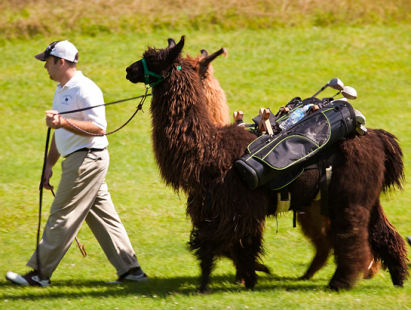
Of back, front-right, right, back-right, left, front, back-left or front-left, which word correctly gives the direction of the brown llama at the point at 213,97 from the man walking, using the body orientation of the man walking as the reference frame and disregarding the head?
back

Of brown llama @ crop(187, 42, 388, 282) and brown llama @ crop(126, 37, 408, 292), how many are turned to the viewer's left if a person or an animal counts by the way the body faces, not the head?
2

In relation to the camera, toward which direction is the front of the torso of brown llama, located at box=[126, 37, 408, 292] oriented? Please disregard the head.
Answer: to the viewer's left

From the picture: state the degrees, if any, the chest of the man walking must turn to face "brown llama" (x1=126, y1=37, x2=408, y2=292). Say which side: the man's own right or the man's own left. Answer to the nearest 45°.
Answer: approximately 180°

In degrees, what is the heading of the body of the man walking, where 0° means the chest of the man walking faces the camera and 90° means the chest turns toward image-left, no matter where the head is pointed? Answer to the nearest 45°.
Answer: approximately 90°

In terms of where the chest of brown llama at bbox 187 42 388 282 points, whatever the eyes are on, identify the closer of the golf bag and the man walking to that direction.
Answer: the man walking

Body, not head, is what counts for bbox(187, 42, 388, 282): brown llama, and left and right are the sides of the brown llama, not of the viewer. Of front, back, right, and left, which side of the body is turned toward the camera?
left

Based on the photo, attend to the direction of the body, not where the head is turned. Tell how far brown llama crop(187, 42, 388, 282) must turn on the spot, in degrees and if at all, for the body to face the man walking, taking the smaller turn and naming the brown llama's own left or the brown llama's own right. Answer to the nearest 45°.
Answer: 0° — it already faces them

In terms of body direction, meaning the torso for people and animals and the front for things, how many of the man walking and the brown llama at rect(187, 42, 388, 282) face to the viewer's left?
2

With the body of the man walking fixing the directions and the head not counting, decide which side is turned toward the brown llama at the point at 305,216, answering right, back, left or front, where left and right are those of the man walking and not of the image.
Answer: back
